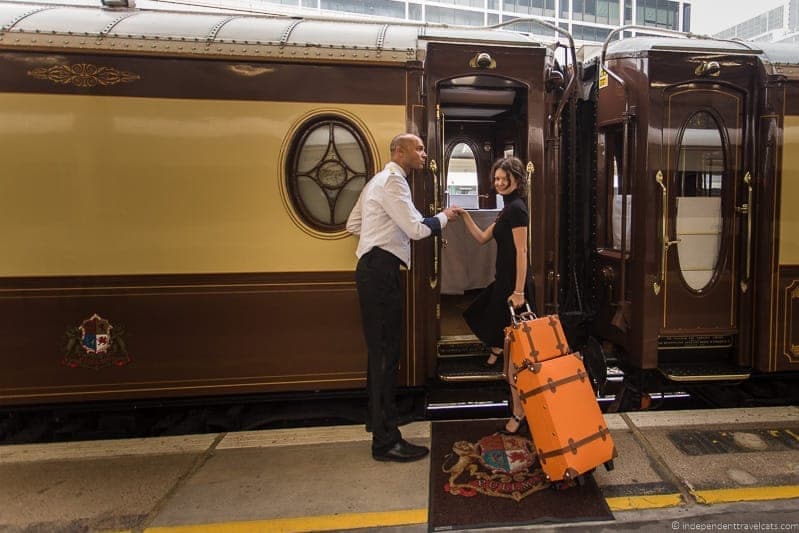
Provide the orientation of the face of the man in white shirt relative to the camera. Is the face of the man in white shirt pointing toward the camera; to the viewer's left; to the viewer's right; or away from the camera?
to the viewer's right

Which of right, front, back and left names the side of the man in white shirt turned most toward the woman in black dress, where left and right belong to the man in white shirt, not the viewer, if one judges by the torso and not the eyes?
front

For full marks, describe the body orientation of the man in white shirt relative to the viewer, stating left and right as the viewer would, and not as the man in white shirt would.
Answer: facing to the right of the viewer
